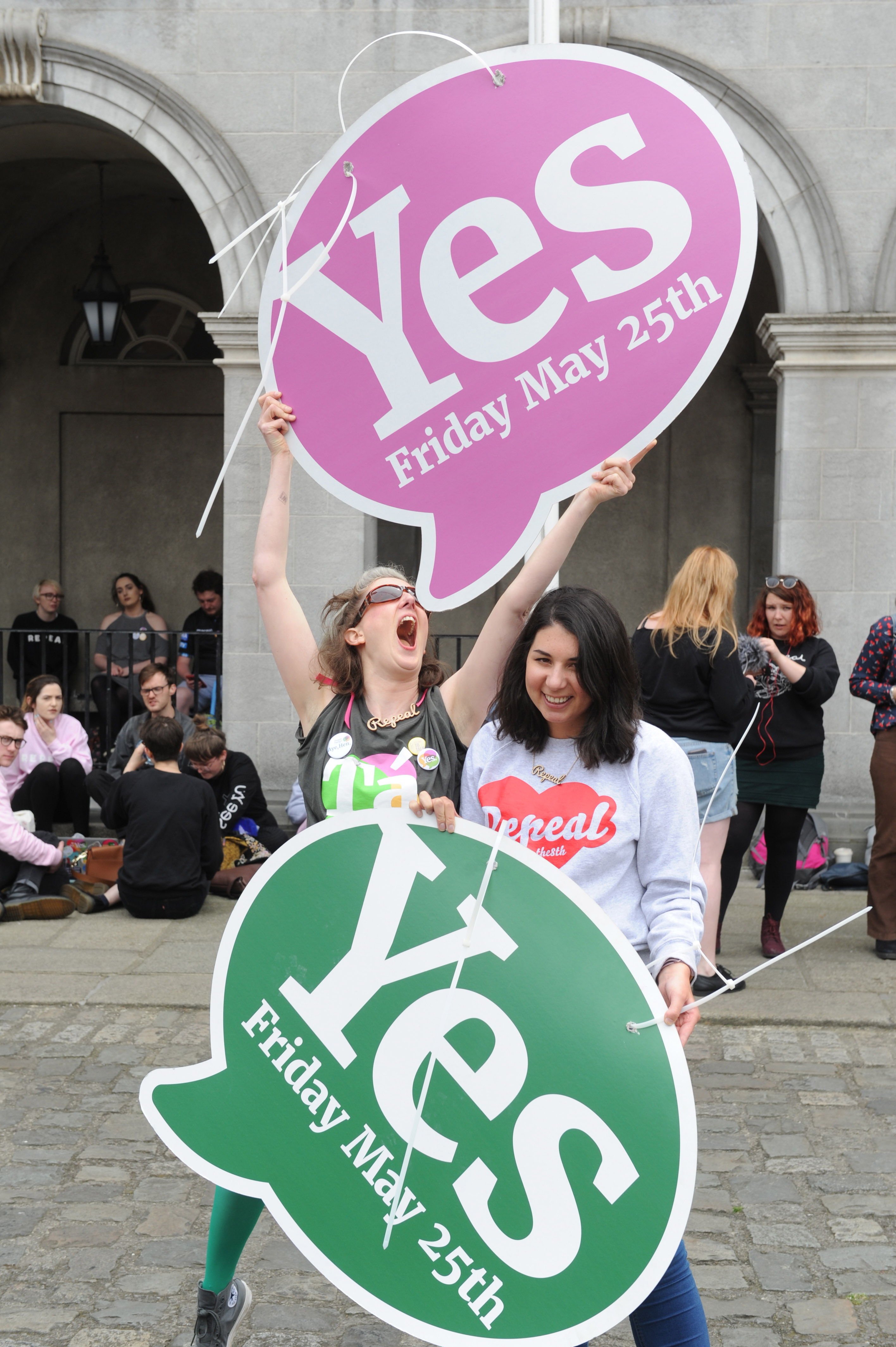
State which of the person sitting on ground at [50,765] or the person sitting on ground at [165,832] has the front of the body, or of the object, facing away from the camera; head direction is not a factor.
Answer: the person sitting on ground at [165,832]

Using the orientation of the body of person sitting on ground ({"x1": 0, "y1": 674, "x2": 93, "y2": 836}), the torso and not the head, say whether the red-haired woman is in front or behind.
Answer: in front

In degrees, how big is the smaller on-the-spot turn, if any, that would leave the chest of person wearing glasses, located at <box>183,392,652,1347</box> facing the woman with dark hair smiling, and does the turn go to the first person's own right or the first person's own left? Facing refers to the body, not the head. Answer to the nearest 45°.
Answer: approximately 45° to the first person's own left

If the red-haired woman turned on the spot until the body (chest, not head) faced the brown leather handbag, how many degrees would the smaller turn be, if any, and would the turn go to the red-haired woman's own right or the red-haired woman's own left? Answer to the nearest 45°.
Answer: approximately 45° to the red-haired woman's own right

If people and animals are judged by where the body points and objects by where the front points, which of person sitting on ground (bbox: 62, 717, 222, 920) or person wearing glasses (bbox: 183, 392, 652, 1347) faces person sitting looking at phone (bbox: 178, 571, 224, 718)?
person sitting on ground (bbox: 62, 717, 222, 920)

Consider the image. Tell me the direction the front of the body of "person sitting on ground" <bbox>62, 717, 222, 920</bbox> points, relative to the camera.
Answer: away from the camera

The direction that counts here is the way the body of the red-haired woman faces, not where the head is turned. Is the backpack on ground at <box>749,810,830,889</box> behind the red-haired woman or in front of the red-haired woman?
behind

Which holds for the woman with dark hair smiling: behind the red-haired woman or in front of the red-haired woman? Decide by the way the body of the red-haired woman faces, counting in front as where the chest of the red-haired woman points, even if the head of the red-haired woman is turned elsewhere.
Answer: in front

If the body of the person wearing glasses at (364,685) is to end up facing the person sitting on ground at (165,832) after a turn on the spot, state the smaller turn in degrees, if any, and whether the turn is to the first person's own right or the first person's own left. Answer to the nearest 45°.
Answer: approximately 180°

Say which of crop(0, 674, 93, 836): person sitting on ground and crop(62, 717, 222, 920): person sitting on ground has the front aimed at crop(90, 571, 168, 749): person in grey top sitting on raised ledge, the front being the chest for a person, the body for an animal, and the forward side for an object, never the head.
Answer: crop(62, 717, 222, 920): person sitting on ground

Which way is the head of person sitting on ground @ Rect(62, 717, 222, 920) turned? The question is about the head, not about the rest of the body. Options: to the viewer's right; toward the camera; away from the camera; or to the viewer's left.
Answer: away from the camera
